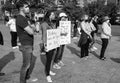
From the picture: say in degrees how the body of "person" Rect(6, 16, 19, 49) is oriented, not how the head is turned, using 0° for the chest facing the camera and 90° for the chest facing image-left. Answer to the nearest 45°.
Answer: approximately 315°
